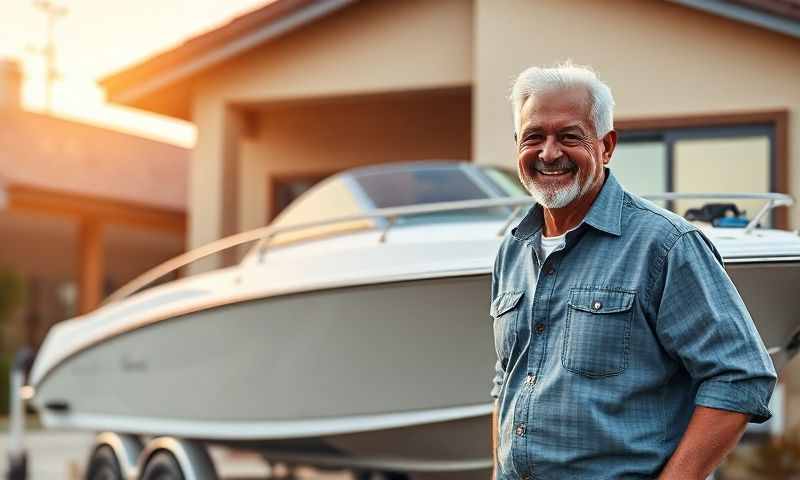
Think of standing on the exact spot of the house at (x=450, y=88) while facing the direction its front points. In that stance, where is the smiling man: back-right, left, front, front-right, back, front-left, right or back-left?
front

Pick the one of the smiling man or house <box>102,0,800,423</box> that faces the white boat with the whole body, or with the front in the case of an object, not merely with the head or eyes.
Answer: the house

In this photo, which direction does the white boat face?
to the viewer's left

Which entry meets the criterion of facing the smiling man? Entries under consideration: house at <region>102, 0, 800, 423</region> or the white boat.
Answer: the house

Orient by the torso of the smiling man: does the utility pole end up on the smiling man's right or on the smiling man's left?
on the smiling man's right

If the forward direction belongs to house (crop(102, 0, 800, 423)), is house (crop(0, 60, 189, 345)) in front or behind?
behind

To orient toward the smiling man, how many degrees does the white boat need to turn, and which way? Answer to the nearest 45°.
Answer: approximately 90° to its left

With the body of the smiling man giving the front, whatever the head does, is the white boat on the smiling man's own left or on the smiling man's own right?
on the smiling man's own right

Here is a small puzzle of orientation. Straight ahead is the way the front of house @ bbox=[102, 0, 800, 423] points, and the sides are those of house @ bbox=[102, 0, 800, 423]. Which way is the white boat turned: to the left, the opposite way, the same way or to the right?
to the right

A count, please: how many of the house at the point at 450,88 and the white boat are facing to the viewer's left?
1

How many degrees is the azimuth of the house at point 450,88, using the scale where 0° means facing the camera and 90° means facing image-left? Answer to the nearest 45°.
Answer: approximately 0°

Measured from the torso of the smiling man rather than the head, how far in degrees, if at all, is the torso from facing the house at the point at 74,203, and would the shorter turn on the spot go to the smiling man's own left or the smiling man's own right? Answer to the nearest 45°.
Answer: approximately 90° to the smiling man's own right

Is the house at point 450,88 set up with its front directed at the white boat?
yes

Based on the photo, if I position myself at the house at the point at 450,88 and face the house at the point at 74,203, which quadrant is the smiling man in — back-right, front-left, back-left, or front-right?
back-left

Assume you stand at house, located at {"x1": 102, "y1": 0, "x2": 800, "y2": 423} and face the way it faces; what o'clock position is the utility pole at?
The utility pole is roughly at 5 o'clock from the house.
